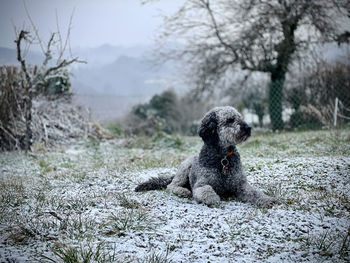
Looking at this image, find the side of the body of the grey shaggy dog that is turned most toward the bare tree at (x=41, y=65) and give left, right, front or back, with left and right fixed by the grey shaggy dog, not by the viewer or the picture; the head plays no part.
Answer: back

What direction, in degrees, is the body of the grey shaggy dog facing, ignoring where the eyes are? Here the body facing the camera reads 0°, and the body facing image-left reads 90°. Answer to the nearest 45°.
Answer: approximately 315°
